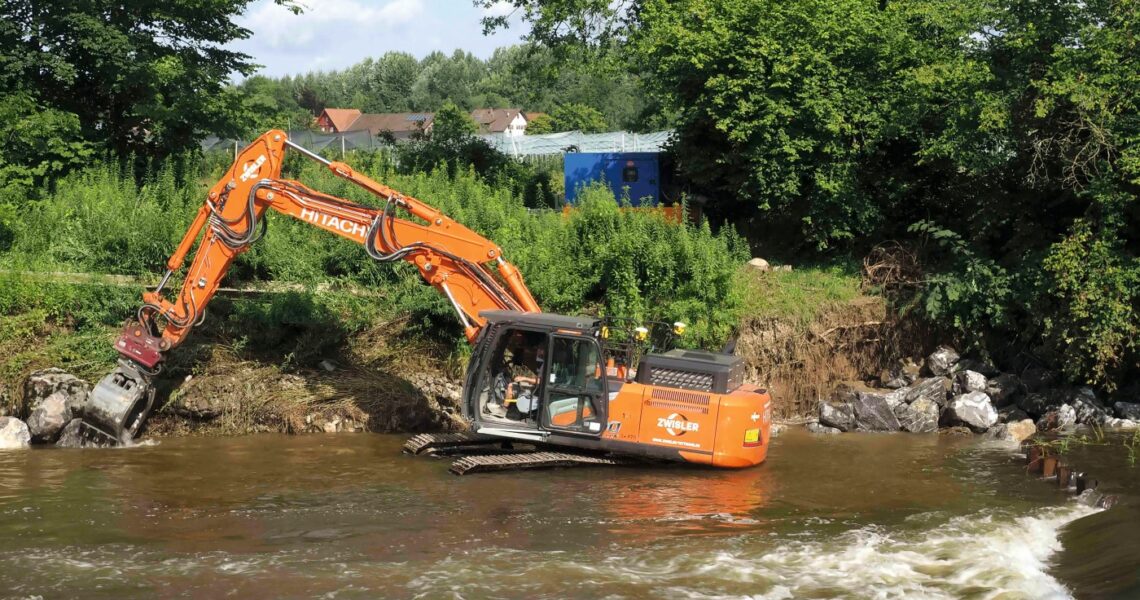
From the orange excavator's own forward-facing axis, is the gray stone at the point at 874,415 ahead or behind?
behind

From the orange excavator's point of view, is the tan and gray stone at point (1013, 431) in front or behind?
behind

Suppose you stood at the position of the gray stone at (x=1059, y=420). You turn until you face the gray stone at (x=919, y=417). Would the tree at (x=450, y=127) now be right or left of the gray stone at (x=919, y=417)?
right

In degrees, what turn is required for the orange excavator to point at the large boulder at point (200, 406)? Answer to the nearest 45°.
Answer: approximately 45° to its right

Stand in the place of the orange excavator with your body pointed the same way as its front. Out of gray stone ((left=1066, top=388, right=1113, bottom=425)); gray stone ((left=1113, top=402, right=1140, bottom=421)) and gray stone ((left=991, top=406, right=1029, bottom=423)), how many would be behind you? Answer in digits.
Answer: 3

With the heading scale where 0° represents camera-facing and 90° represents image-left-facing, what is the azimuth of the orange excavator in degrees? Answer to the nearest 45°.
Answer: approximately 90°

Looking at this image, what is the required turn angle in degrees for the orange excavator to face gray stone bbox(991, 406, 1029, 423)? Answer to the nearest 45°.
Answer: approximately 180°

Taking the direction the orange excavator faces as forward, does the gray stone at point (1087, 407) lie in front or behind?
behind

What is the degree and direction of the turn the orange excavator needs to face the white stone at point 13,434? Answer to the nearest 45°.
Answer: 0° — it already faces it

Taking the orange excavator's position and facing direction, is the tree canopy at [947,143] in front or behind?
behind

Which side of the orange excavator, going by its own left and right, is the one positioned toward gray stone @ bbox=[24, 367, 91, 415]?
front

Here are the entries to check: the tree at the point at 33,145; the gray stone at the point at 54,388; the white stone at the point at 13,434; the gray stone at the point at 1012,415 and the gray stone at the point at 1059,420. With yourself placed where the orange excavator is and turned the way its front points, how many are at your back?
2

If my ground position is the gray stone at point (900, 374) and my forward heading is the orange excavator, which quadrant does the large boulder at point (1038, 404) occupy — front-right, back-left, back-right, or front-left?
back-left
